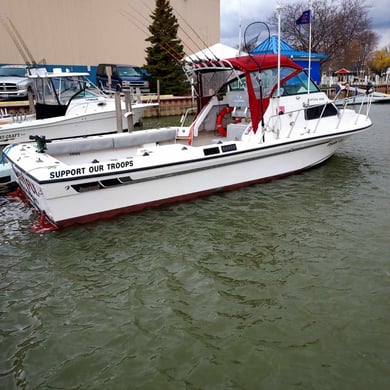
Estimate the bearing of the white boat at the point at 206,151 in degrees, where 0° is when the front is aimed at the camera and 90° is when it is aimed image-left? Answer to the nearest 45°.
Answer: approximately 225°

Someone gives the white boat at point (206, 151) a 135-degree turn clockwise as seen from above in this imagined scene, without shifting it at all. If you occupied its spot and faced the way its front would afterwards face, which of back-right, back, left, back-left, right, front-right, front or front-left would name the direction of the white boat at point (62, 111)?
back-right

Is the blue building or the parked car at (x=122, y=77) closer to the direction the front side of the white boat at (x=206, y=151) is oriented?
the blue building

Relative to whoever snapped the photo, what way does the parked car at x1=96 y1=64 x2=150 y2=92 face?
facing the viewer and to the right of the viewer

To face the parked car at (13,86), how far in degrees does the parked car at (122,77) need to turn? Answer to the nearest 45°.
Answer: approximately 90° to its right

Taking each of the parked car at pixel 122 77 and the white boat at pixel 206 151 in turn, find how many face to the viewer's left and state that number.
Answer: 0

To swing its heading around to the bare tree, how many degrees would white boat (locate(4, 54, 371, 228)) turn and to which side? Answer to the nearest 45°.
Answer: approximately 45° to its left

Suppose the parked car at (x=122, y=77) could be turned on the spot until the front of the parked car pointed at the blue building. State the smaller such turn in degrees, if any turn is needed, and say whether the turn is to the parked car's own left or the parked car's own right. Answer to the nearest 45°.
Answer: approximately 45° to the parked car's own left

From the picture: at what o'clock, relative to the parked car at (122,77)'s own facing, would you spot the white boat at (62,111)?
The white boat is roughly at 2 o'clock from the parked car.

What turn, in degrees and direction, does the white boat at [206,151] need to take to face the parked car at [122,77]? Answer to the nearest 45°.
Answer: approximately 45° to its left

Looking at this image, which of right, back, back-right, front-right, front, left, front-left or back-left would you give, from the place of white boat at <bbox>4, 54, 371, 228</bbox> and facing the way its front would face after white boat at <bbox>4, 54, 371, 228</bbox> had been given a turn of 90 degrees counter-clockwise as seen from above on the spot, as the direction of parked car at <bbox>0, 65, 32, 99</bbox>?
front
